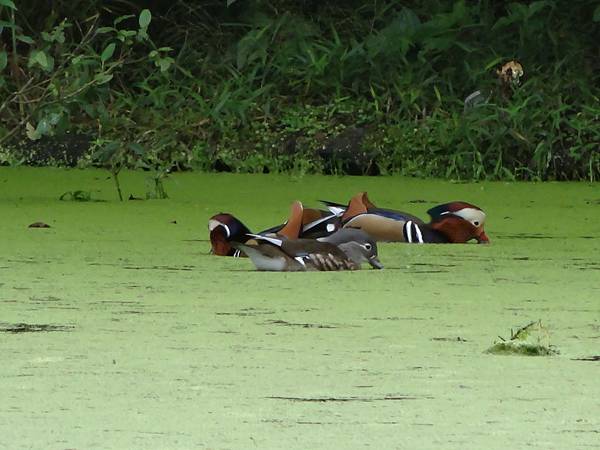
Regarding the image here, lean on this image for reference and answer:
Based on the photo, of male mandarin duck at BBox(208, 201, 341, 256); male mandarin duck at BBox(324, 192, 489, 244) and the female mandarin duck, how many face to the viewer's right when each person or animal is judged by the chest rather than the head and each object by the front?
2

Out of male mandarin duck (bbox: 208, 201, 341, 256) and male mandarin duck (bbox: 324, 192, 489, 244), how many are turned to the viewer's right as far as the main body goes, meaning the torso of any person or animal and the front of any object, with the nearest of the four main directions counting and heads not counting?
1

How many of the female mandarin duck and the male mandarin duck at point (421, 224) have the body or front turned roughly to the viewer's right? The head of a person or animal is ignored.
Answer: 2

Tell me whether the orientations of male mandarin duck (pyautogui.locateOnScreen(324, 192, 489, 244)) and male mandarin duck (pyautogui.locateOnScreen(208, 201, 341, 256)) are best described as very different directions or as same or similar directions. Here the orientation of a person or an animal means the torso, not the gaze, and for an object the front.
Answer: very different directions

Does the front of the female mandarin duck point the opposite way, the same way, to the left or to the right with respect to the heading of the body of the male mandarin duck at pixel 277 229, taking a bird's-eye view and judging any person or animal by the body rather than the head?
the opposite way

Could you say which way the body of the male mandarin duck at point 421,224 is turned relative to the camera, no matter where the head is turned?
to the viewer's right

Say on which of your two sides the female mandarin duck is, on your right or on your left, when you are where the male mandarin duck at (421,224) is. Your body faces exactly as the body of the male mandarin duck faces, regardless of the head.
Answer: on your right

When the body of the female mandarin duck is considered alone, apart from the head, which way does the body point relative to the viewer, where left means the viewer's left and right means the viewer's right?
facing to the right of the viewer

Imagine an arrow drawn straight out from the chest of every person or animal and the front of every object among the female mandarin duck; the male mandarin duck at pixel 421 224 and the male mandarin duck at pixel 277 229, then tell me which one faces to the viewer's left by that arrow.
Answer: the male mandarin duck at pixel 277 229

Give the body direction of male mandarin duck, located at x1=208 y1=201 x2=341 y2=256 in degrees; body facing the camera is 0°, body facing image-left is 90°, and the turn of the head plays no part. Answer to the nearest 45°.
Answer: approximately 90°
